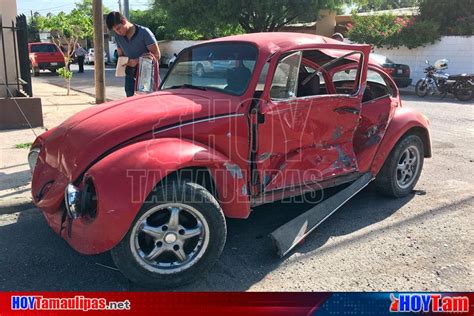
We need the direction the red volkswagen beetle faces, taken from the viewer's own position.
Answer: facing the viewer and to the left of the viewer

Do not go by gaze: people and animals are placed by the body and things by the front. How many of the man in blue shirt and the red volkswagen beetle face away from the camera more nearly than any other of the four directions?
0

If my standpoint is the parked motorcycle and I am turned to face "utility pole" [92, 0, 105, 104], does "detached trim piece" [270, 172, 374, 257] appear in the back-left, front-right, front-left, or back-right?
front-left

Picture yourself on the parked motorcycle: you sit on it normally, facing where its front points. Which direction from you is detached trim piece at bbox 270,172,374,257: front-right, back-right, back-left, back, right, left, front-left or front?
left

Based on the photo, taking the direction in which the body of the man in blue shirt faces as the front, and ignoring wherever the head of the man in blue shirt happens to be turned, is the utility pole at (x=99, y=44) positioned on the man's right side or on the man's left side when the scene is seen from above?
on the man's right side

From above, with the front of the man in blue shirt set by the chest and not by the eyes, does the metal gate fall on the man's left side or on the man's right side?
on the man's right side

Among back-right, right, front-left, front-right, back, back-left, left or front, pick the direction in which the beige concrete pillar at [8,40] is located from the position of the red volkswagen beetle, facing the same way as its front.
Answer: right

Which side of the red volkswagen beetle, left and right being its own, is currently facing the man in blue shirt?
right

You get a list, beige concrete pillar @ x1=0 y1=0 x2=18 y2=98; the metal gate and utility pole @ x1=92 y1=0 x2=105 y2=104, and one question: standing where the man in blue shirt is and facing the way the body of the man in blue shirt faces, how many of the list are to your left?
0

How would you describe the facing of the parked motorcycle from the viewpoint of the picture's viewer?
facing to the left of the viewer
